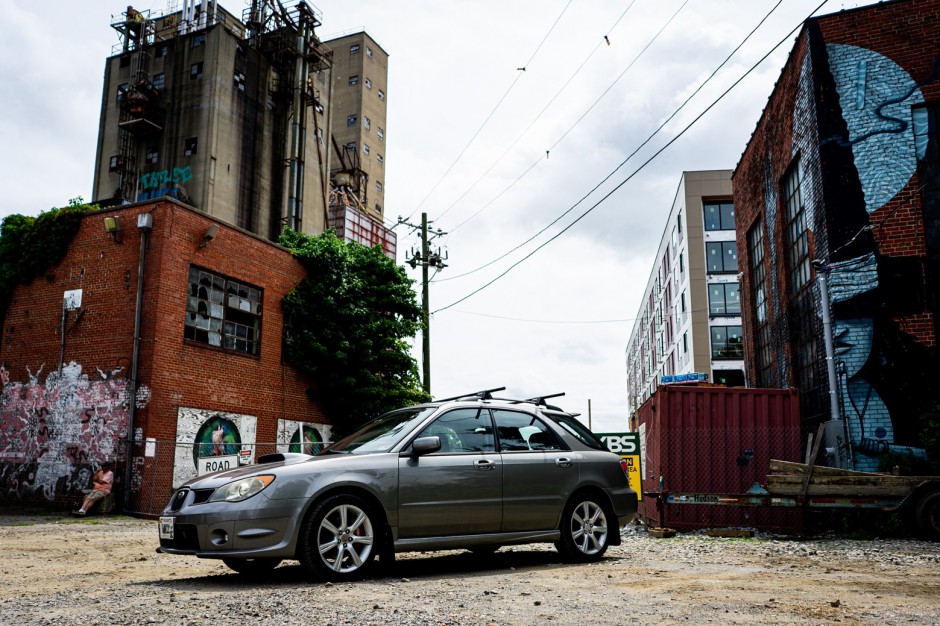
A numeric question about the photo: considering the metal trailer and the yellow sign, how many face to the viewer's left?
1

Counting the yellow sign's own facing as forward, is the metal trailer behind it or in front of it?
in front

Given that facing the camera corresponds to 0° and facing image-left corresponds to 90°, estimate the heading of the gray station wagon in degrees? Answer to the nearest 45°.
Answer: approximately 45°

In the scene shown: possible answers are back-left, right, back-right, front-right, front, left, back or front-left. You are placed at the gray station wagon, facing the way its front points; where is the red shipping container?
back

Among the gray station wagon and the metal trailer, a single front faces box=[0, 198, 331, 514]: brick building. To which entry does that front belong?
the metal trailer

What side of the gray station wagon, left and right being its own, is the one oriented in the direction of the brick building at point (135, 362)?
right

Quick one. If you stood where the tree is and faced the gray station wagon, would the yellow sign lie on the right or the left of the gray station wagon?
left

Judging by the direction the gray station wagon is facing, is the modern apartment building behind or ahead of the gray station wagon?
behind

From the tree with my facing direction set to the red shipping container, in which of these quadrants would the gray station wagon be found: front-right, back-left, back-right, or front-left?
front-right

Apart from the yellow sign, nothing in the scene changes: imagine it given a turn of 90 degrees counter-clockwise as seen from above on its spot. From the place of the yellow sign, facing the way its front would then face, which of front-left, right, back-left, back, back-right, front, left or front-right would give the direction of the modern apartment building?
left

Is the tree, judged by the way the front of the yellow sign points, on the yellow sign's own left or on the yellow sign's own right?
on the yellow sign's own right

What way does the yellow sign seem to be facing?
toward the camera

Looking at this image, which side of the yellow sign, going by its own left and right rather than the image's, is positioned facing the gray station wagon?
front

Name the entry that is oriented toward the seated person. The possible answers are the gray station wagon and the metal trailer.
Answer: the metal trailer

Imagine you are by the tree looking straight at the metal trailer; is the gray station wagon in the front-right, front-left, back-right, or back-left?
front-right

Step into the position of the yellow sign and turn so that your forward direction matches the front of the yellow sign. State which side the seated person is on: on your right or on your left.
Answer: on your right

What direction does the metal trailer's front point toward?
to the viewer's left
